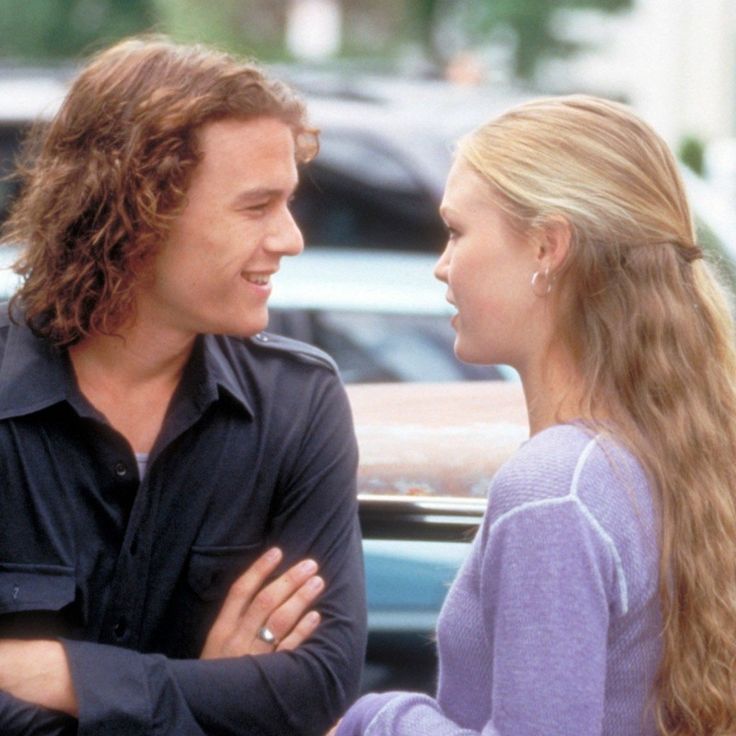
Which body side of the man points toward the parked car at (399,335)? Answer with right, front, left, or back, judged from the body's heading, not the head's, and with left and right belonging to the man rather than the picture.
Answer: back

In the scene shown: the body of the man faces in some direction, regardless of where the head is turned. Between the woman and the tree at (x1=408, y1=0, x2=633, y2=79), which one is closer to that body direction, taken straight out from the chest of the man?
the woman

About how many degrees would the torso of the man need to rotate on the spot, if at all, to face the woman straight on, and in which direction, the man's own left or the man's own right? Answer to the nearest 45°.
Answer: approximately 45° to the man's own left

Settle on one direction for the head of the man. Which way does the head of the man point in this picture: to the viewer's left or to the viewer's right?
to the viewer's right

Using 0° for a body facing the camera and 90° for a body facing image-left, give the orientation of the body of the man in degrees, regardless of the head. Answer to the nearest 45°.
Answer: approximately 0°

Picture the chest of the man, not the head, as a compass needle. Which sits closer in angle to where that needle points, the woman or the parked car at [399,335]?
the woman

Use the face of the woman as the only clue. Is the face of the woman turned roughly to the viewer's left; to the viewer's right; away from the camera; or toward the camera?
to the viewer's left

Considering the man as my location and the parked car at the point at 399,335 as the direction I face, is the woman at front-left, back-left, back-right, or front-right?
back-right

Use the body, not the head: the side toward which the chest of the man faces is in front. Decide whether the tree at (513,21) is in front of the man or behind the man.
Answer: behind
